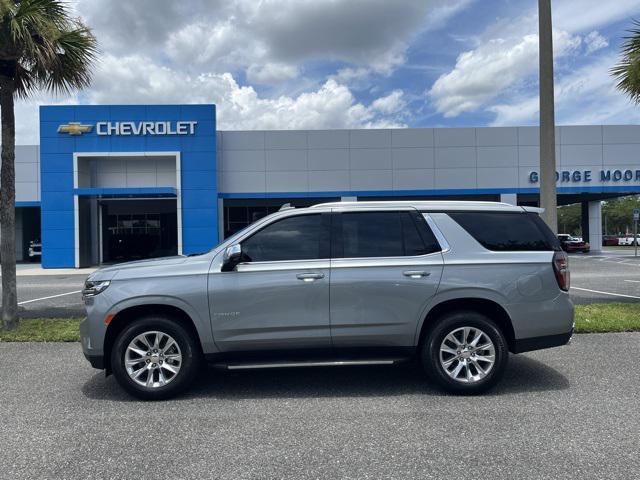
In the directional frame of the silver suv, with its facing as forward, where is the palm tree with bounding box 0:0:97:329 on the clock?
The palm tree is roughly at 1 o'clock from the silver suv.

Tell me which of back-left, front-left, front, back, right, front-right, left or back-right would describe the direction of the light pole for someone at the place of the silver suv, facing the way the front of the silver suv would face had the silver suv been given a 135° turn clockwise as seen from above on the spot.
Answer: front

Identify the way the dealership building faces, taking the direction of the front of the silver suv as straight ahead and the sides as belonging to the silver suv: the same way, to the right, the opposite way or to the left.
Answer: to the left

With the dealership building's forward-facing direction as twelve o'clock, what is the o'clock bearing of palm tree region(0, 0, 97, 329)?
The palm tree is roughly at 12 o'clock from the dealership building.

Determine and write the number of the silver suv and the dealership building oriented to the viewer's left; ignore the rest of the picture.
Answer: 1

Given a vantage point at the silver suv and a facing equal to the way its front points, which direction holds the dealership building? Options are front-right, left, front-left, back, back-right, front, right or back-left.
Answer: right

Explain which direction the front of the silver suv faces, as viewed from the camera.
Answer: facing to the left of the viewer

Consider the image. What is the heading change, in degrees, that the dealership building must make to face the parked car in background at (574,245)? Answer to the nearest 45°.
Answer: approximately 90° to its left

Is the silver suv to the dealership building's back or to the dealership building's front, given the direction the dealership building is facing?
to the front

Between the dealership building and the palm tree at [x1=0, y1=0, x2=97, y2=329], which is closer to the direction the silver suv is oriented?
the palm tree
